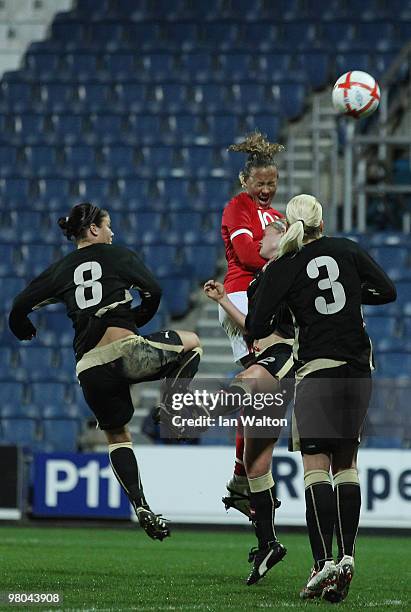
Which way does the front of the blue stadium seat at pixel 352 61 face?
toward the camera

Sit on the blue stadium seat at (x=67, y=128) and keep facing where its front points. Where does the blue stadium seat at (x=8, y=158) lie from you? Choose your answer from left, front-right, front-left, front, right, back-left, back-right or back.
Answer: right

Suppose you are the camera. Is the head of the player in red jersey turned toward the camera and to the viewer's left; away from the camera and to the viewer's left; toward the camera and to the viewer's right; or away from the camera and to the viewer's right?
toward the camera and to the viewer's right

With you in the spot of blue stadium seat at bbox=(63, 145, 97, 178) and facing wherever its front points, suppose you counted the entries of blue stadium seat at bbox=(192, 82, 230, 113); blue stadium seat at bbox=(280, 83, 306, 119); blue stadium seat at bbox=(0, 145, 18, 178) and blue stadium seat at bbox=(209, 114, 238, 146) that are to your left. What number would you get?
3

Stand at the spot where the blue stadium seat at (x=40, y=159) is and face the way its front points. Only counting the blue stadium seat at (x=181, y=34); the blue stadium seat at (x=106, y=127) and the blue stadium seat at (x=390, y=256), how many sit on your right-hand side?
0

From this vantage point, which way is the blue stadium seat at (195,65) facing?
toward the camera

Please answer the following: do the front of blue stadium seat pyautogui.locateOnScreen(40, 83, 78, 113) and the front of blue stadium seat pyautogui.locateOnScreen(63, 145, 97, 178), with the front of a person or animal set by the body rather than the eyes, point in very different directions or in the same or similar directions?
same or similar directions

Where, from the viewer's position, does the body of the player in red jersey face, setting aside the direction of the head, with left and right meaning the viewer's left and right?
facing the viewer and to the right of the viewer

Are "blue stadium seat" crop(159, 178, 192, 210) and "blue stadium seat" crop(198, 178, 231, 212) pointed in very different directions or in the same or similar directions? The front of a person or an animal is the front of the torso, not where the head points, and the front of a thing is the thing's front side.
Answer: same or similar directions

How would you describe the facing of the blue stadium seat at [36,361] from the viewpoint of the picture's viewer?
facing the viewer

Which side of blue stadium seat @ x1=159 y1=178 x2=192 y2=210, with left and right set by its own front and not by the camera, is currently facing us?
front
